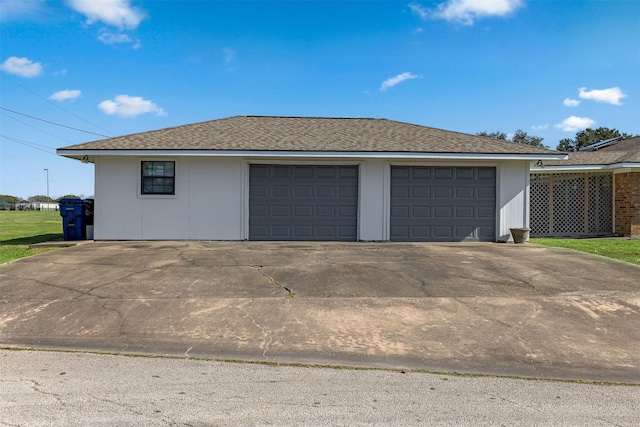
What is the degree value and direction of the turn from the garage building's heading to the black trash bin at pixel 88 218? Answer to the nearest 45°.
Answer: approximately 90° to its right

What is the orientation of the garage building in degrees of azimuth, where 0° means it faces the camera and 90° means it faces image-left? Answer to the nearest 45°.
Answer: approximately 0°

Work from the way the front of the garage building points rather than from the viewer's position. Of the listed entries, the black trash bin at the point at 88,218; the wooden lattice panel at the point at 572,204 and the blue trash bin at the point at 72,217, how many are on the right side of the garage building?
2

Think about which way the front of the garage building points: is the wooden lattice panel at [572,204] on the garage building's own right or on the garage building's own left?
on the garage building's own left

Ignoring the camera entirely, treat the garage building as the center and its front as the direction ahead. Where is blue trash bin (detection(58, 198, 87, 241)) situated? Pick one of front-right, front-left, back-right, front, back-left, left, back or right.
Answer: right
